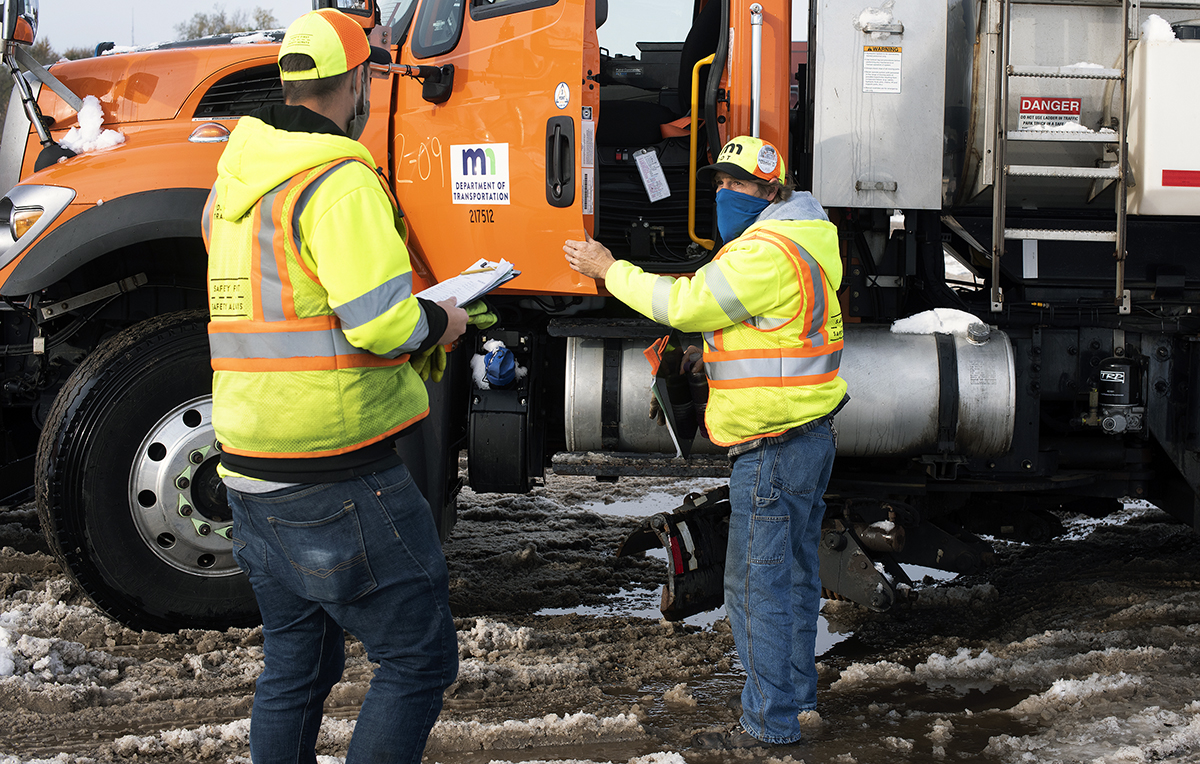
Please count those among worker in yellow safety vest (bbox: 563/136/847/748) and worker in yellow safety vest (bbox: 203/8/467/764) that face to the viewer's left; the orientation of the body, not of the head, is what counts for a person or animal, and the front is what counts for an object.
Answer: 1

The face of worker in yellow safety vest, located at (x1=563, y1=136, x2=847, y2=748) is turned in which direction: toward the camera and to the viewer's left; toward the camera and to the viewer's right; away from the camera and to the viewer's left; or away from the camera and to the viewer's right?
toward the camera and to the viewer's left

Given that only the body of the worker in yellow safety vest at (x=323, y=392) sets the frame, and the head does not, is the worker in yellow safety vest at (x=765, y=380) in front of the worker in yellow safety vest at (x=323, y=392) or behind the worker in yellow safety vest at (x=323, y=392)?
in front

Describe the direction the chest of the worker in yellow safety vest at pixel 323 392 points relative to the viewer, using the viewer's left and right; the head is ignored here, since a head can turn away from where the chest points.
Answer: facing away from the viewer and to the right of the viewer

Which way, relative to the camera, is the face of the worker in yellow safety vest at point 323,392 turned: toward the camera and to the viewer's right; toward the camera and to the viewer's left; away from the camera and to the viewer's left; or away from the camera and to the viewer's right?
away from the camera and to the viewer's right

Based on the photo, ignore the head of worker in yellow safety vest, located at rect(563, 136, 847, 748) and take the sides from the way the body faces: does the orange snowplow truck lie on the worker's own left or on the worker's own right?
on the worker's own right

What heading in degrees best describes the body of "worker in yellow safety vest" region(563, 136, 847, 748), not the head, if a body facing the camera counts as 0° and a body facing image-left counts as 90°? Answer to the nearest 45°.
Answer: approximately 90°
